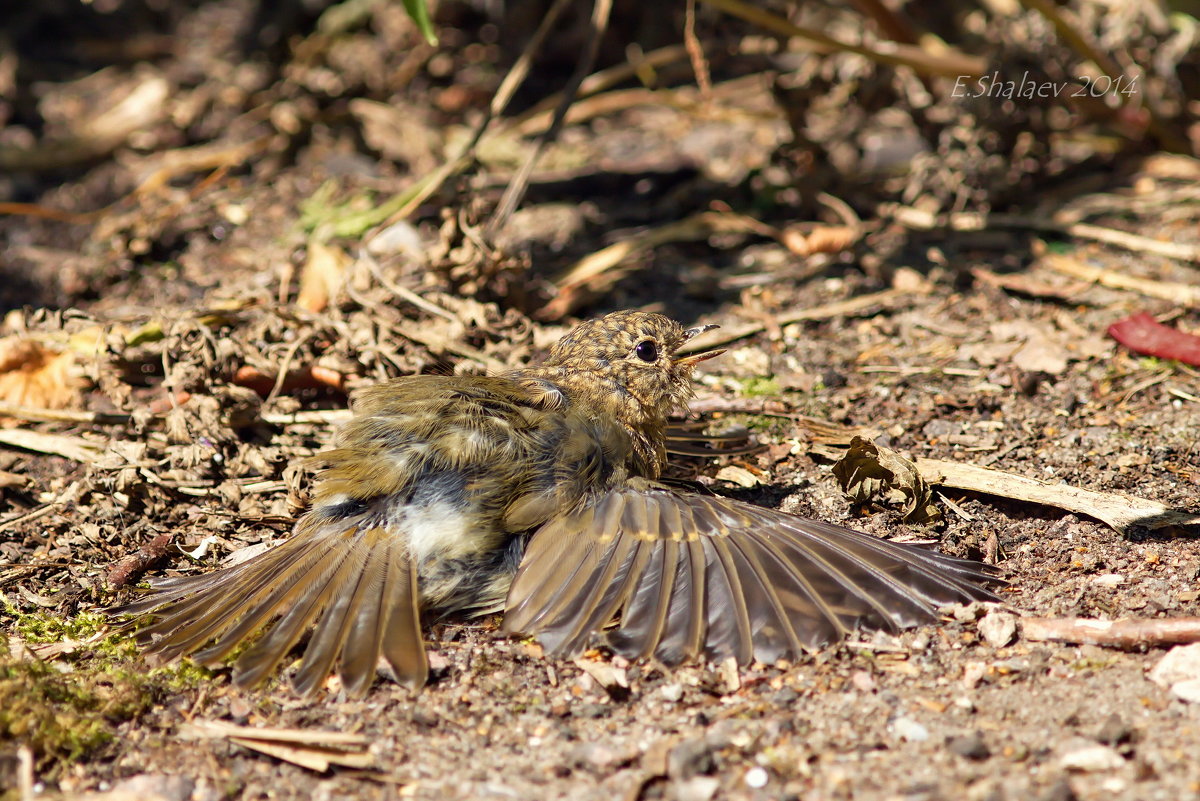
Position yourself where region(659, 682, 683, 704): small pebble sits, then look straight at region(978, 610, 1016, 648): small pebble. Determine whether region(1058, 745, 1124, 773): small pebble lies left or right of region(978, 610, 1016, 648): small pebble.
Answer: right

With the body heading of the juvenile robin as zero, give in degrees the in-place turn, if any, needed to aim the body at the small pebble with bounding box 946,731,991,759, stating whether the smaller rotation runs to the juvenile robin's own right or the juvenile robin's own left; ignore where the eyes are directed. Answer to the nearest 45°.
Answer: approximately 90° to the juvenile robin's own right

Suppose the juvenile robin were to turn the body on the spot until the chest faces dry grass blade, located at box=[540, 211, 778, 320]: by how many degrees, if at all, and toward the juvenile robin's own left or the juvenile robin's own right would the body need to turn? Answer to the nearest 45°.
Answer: approximately 45° to the juvenile robin's own left

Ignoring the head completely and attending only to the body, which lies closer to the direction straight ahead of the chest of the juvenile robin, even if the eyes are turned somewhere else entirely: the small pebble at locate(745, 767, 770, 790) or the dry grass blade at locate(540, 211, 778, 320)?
the dry grass blade

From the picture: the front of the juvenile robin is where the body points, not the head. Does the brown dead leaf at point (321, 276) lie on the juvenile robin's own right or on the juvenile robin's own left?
on the juvenile robin's own left

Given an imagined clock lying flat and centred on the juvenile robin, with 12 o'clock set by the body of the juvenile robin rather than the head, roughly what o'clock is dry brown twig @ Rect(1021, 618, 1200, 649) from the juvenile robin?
The dry brown twig is roughly at 2 o'clock from the juvenile robin.

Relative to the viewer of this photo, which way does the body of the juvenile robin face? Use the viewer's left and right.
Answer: facing away from the viewer and to the right of the viewer

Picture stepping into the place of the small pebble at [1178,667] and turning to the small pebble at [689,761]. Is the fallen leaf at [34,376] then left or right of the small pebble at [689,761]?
right

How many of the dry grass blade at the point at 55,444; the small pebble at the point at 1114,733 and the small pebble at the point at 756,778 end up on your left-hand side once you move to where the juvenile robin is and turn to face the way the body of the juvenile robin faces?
1

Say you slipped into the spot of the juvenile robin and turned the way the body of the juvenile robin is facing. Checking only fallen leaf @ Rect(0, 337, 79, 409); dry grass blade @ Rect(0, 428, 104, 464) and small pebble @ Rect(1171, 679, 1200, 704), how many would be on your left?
2
